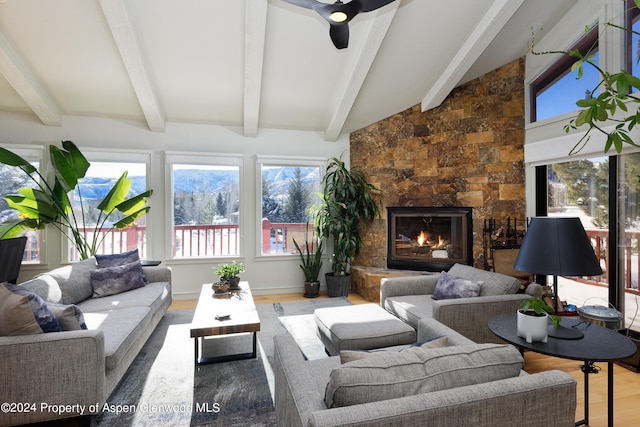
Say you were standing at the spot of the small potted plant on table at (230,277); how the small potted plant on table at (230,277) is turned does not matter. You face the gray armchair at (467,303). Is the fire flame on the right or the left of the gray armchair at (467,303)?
left

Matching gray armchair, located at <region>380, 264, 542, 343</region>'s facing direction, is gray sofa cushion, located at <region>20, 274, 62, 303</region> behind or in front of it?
in front

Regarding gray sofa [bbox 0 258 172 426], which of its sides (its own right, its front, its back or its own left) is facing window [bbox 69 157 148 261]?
left

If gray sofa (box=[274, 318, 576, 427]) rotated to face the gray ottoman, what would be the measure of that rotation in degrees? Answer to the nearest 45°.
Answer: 0° — it already faces it

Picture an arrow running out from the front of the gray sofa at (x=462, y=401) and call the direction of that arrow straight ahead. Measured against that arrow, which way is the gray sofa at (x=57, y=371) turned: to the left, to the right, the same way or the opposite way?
to the right

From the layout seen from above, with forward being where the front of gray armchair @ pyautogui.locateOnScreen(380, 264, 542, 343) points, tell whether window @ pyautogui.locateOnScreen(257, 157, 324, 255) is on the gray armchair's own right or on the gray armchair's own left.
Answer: on the gray armchair's own right

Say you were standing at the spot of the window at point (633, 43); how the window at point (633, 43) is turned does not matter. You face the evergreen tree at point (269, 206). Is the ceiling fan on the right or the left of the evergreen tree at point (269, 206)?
left

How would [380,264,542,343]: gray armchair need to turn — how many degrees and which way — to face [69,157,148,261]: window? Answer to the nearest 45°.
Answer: approximately 45° to its right

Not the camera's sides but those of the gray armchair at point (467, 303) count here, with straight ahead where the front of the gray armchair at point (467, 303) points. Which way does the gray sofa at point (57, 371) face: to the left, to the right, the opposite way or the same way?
the opposite way

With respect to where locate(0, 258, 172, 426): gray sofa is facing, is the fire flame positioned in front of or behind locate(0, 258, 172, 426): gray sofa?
in front

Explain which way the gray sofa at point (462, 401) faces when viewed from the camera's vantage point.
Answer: facing away from the viewer and to the left of the viewer

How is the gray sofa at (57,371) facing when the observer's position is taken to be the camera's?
facing to the right of the viewer

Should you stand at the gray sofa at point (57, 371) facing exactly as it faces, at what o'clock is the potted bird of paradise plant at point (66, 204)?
The potted bird of paradise plant is roughly at 9 o'clock from the gray sofa.

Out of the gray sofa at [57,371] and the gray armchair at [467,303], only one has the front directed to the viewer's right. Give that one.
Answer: the gray sofa at [57,371]

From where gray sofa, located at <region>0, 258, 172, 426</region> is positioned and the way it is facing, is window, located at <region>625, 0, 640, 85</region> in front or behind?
in front
